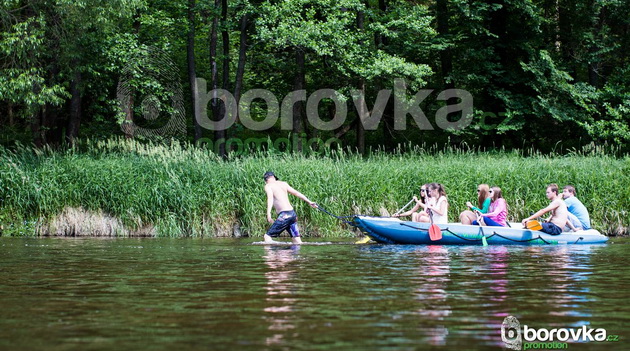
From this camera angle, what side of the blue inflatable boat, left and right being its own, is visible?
left

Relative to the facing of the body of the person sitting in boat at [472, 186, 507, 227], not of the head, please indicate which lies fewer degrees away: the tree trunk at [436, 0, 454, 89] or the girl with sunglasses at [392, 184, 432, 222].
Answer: the girl with sunglasses

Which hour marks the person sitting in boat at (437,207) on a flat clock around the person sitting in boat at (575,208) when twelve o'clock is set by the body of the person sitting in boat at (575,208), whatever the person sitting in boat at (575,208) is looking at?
the person sitting in boat at (437,207) is roughly at 11 o'clock from the person sitting in boat at (575,208).

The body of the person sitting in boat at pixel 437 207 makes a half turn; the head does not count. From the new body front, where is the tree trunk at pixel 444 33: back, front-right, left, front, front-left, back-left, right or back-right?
left

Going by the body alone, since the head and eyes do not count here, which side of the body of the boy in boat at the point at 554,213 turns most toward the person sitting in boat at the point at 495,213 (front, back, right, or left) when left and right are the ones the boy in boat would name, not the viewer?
front

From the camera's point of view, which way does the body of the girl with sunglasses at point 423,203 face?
to the viewer's left

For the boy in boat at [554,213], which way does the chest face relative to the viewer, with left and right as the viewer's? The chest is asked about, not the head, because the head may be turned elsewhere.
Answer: facing to the left of the viewer

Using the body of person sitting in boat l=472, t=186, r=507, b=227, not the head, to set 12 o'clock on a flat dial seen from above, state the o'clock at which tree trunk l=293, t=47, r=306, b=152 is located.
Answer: The tree trunk is roughly at 2 o'clock from the person sitting in boat.

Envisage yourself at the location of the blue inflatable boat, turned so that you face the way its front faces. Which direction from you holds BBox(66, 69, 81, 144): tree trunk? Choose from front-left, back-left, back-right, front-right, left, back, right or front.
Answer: front-right

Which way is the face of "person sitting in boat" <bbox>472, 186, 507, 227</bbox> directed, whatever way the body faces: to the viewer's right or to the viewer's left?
to the viewer's left

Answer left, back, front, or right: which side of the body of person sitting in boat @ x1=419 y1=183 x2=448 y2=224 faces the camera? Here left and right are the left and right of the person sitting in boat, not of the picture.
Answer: left

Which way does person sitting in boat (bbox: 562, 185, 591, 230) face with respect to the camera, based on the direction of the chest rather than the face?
to the viewer's left

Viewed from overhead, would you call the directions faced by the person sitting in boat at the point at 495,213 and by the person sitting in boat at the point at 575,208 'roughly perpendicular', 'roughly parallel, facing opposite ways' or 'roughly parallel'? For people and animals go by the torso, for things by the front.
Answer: roughly parallel

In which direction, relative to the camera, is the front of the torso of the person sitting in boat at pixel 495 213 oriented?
to the viewer's left
